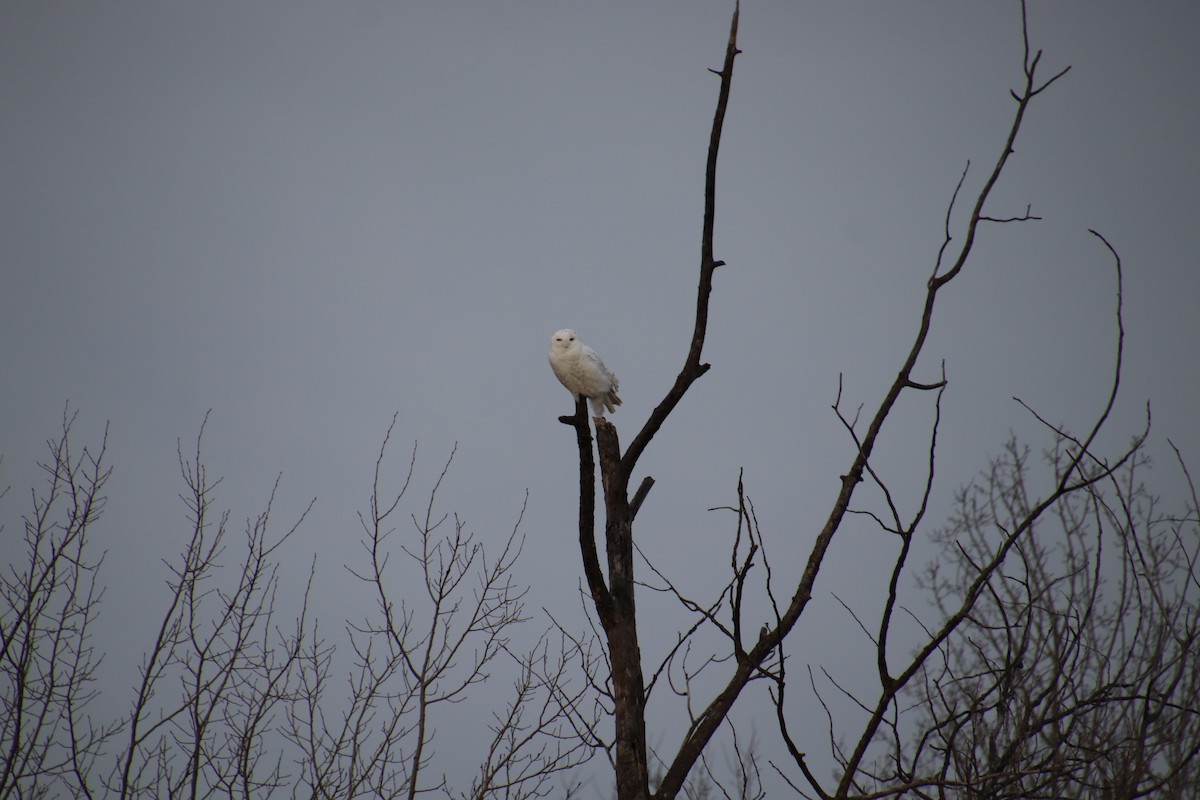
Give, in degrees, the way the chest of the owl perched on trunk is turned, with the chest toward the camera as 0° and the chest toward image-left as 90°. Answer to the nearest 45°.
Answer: approximately 45°
